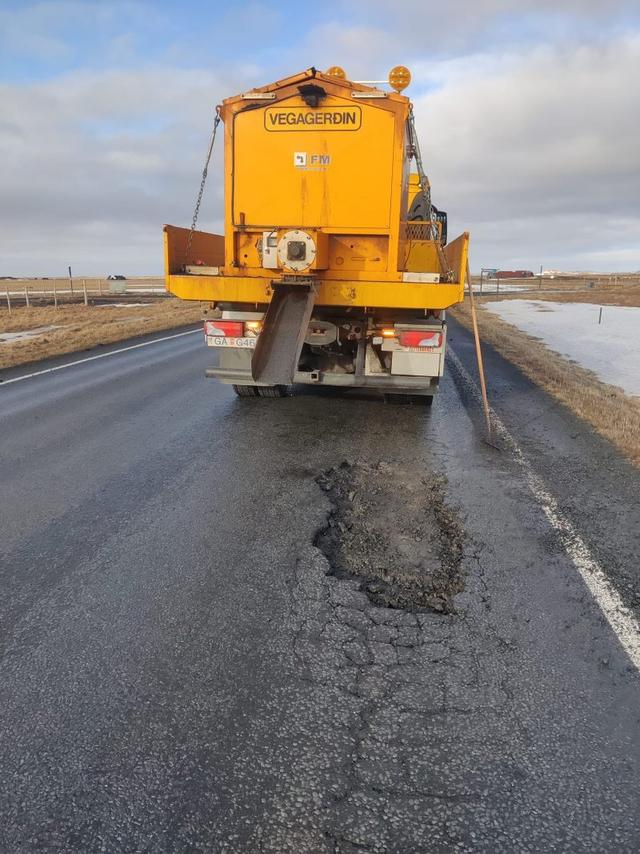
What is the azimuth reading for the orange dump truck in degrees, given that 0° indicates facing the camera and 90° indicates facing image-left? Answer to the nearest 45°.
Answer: approximately 180°
